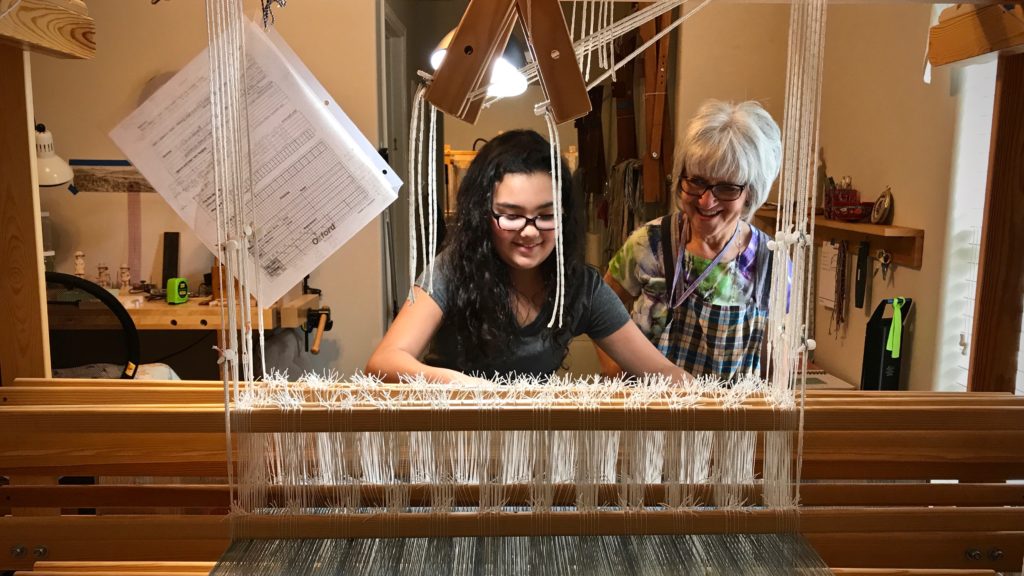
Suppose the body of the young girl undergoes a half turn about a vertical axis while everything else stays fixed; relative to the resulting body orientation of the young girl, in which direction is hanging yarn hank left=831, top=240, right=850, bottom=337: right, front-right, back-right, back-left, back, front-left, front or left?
front-right

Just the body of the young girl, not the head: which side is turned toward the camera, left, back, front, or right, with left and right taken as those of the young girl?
front

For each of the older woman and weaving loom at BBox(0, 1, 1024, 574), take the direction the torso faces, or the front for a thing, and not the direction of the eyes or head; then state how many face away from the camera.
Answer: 1

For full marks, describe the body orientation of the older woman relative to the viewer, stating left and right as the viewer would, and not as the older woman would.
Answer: facing the viewer

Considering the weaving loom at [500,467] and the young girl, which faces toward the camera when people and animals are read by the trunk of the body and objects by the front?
the young girl

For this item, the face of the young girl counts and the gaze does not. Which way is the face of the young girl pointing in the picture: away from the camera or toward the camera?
toward the camera

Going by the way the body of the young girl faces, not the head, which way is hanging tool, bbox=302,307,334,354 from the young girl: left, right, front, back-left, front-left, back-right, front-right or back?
back-right

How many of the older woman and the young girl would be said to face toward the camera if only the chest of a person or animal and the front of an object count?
2

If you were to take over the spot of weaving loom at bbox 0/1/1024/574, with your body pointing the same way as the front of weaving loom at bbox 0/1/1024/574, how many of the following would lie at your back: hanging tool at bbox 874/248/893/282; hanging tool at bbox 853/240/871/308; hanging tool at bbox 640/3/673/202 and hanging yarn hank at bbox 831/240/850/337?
0

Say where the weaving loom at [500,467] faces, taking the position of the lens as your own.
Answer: facing away from the viewer

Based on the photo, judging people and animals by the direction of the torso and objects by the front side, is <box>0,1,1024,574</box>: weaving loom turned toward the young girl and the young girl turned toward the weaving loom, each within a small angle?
yes

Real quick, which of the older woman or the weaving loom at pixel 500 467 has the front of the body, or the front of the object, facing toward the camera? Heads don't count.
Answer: the older woman

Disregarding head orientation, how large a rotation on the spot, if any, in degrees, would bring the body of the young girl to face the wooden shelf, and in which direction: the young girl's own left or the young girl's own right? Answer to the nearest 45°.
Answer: approximately 135° to the young girl's own left

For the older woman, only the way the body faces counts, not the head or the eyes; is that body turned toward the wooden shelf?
no

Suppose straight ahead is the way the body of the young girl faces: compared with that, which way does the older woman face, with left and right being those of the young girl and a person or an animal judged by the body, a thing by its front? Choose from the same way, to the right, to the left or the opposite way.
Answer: the same way
